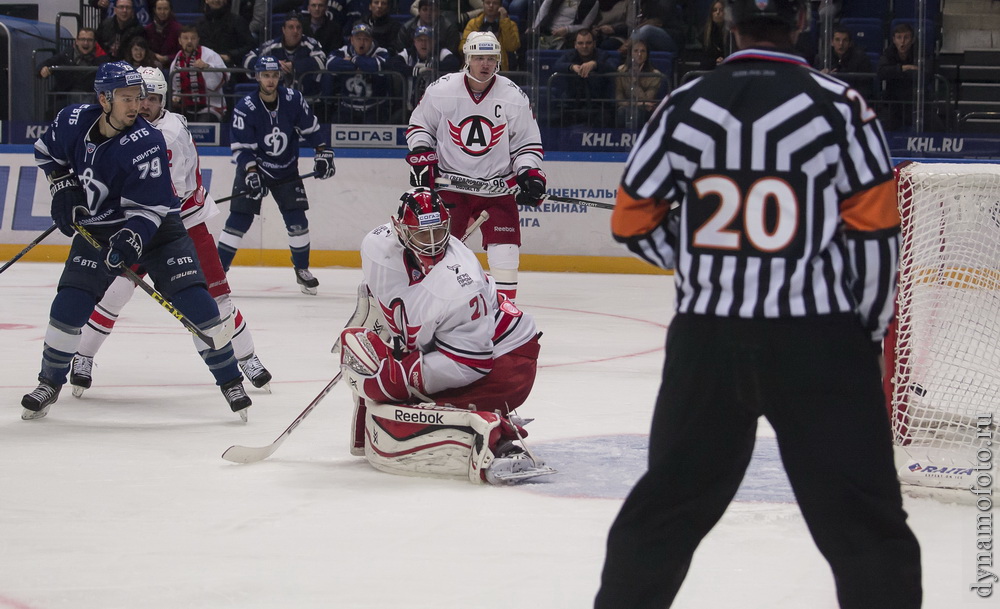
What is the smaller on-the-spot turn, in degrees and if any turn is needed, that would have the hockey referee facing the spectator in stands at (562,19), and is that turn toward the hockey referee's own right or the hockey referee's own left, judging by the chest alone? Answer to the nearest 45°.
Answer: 0° — they already face them

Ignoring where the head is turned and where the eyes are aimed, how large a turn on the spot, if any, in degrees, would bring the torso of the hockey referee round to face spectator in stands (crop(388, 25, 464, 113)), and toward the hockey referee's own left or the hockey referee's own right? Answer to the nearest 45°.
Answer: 0° — they already face them

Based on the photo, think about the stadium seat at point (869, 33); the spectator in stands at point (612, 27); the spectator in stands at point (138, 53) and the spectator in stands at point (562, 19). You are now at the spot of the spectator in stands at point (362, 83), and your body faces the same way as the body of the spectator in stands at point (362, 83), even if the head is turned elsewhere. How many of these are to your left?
3

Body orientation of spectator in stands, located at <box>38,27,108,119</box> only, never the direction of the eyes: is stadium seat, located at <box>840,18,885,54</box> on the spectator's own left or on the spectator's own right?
on the spectator's own left

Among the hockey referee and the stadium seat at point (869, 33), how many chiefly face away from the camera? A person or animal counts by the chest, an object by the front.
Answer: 1

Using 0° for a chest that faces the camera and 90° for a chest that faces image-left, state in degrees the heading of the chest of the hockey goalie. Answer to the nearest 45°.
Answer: approximately 45°

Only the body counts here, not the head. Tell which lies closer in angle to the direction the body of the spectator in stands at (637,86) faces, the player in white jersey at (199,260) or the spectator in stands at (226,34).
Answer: the player in white jersey

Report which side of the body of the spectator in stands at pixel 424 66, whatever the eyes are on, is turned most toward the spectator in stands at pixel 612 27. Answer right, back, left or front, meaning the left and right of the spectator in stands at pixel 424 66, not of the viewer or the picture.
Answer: left

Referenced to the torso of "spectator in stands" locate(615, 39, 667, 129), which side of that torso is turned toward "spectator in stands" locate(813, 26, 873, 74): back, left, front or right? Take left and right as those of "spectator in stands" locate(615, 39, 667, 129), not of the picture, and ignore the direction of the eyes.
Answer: left
